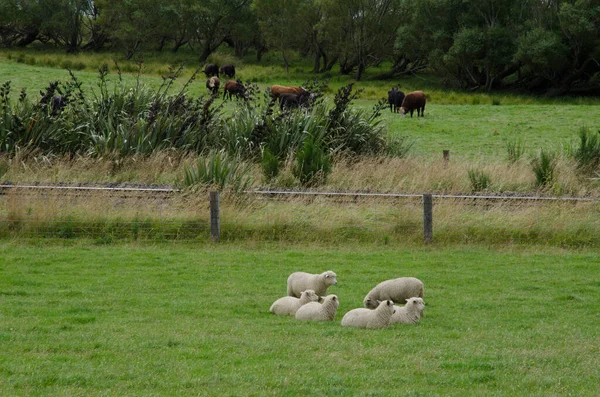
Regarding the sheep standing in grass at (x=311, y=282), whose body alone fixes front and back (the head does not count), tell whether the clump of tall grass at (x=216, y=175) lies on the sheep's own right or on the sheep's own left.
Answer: on the sheep's own left

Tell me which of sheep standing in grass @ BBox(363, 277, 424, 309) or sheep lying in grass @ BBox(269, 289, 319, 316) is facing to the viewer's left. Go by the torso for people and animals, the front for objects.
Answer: sheep standing in grass @ BBox(363, 277, 424, 309)

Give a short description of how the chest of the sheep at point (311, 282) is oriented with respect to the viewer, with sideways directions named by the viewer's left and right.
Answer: facing to the right of the viewer

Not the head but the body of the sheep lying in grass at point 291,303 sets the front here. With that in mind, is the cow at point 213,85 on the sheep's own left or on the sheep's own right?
on the sheep's own left

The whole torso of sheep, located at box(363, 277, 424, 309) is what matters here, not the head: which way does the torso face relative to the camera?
to the viewer's left

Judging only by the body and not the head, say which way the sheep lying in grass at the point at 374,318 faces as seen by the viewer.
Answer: to the viewer's right

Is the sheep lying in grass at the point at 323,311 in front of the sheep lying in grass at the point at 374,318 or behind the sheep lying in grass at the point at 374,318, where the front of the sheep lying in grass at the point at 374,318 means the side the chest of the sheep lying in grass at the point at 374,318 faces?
behind

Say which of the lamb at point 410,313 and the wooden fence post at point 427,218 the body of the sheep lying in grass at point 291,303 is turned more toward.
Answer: the lamb

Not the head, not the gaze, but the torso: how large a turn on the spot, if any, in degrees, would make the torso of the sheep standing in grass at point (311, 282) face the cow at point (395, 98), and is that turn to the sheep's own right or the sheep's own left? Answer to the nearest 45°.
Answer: approximately 90° to the sheep's own left

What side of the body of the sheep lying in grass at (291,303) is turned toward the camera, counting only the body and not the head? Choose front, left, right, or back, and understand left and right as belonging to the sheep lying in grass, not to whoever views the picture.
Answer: right

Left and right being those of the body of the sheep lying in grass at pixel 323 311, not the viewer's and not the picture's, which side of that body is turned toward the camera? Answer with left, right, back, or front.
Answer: right
